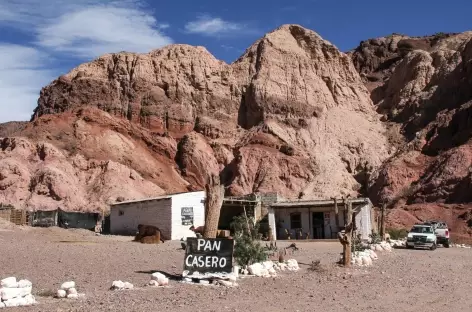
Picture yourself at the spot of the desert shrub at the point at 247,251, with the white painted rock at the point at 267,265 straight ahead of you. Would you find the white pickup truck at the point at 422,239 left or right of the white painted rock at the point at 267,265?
left

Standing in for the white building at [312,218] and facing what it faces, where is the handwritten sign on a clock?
The handwritten sign is roughly at 12 o'clock from the white building.

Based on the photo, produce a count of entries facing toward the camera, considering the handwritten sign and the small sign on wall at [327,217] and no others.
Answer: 2

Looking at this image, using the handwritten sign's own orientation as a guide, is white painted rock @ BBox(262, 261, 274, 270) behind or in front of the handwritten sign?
behind

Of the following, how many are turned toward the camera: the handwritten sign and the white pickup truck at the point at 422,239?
2

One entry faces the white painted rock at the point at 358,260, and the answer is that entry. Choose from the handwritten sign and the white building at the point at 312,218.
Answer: the white building

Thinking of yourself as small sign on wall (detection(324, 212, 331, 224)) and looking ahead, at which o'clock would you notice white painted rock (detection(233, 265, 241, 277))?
The white painted rock is roughly at 12 o'clock from the small sign on wall.

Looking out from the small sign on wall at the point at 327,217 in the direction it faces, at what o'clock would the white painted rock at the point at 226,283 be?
The white painted rock is roughly at 12 o'clock from the small sign on wall.

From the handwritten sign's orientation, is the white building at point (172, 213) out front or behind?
behind

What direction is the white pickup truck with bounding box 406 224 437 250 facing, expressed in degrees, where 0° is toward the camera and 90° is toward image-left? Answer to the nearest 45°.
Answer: approximately 0°

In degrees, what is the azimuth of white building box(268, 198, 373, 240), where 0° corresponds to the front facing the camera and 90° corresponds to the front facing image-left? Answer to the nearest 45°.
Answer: approximately 0°

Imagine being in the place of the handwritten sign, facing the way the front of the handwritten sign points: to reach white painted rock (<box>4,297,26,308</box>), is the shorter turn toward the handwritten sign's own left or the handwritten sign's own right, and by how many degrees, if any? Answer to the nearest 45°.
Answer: approximately 45° to the handwritten sign's own right

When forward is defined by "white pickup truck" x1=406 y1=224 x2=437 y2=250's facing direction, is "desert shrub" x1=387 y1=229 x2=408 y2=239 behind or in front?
behind
